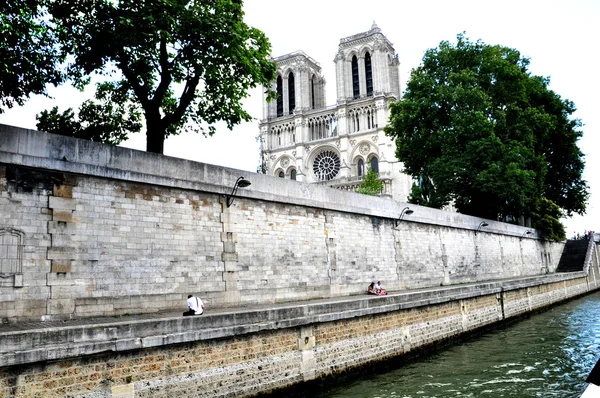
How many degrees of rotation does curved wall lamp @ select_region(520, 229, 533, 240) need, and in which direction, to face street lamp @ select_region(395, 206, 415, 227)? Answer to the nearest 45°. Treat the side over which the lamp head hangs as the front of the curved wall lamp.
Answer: approximately 90° to its right

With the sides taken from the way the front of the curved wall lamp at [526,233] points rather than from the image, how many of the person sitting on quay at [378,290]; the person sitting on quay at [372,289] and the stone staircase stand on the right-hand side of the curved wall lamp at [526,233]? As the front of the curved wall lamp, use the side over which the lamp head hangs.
2

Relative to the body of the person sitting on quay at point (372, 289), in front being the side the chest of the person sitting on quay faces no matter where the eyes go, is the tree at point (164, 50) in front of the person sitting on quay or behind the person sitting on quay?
behind

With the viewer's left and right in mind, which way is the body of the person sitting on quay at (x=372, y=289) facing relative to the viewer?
facing to the right of the viewer

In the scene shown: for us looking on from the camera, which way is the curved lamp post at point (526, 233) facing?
facing to the right of the viewer

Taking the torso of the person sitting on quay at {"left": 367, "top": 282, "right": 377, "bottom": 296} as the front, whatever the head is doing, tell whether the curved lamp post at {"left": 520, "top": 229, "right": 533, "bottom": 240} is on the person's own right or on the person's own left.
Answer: on the person's own left

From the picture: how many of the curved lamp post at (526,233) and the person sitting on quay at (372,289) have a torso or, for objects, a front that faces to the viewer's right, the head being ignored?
2

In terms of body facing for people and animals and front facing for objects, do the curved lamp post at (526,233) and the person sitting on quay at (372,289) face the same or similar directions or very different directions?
same or similar directions
